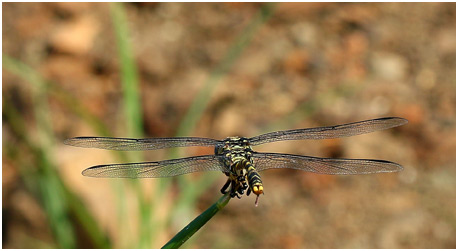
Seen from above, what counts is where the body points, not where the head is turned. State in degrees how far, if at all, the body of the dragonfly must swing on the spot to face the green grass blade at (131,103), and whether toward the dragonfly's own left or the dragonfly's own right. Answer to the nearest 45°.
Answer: approximately 45° to the dragonfly's own left

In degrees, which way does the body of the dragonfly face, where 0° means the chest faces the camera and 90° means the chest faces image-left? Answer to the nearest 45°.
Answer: approximately 180°
